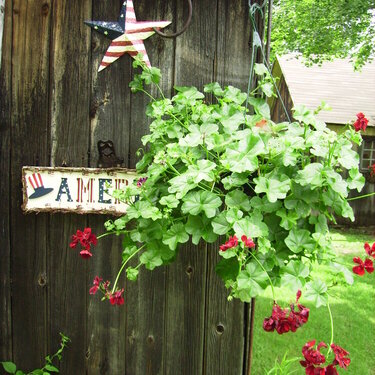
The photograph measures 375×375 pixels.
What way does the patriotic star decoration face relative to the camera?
toward the camera

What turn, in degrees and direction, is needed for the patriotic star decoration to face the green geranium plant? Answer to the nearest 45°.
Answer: approximately 45° to its left

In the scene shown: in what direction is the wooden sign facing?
toward the camera

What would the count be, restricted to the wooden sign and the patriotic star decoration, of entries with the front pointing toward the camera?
2

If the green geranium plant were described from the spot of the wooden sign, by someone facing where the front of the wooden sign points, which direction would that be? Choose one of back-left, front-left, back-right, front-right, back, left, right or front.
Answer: front-left
